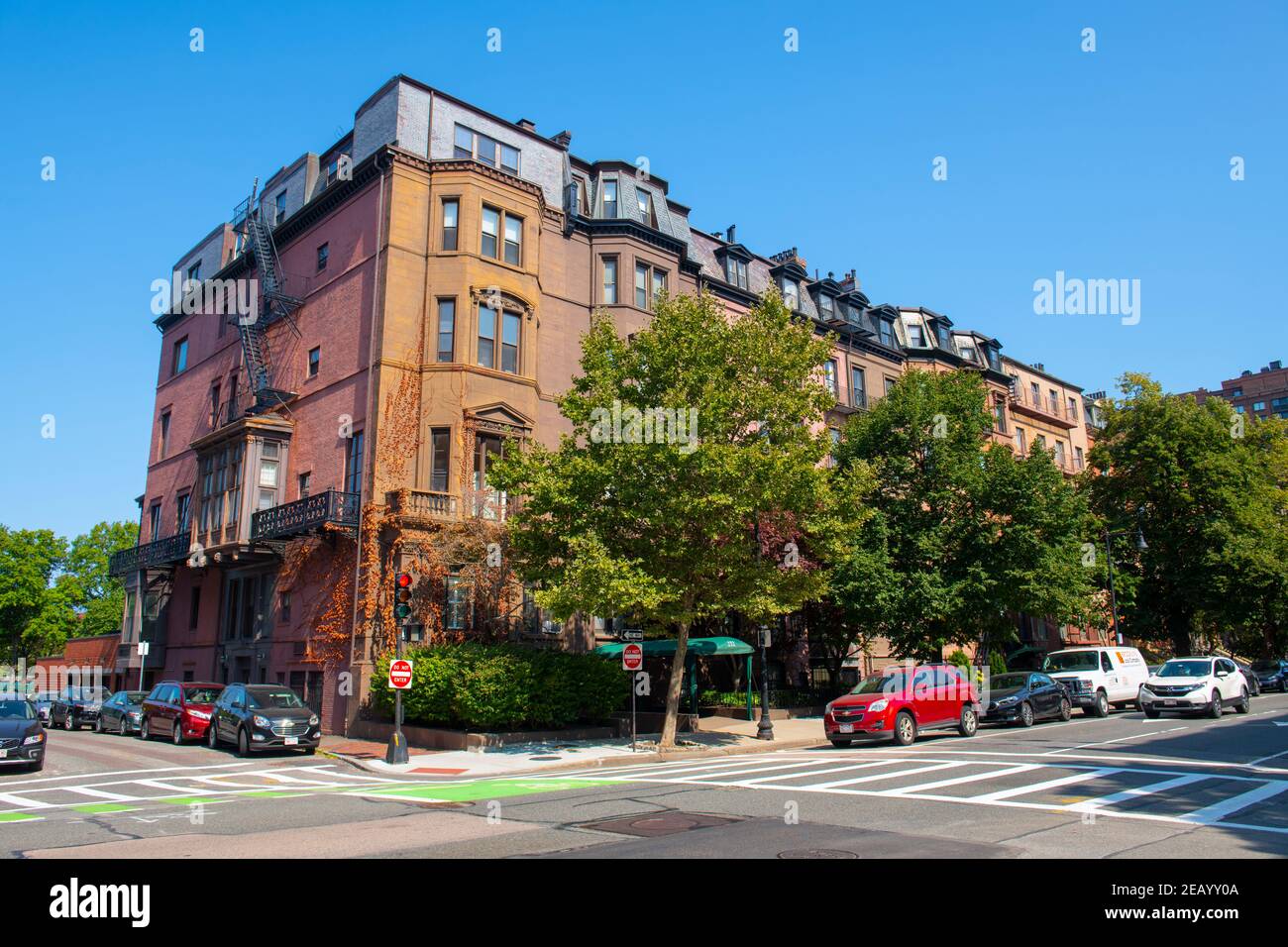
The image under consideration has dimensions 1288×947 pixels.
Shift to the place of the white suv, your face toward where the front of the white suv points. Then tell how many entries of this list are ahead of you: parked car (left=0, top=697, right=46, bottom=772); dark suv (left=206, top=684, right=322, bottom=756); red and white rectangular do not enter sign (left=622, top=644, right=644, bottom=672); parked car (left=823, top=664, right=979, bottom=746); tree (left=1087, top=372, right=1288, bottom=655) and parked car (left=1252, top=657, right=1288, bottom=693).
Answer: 4

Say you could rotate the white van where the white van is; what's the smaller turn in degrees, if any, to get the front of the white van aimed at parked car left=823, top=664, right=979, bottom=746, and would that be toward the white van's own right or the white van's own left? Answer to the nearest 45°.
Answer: approximately 45° to the white van's own left

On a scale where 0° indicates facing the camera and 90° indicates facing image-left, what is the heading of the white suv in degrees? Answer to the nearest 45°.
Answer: approximately 45°

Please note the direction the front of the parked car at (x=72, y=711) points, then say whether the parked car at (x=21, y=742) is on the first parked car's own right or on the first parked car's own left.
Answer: on the first parked car's own right

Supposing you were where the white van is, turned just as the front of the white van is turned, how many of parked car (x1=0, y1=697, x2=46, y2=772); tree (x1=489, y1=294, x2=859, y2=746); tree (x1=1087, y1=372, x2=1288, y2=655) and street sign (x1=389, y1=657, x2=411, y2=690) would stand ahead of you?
3

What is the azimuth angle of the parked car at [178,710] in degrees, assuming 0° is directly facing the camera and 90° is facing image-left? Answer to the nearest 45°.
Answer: approximately 315°

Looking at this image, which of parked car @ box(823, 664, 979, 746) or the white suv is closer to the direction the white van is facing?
the parked car
